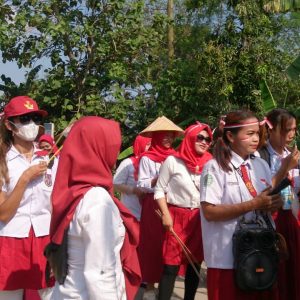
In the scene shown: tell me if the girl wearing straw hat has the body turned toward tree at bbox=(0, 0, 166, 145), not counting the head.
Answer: no

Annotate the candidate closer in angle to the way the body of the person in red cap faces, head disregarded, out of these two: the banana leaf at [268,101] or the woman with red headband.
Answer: the woman with red headband

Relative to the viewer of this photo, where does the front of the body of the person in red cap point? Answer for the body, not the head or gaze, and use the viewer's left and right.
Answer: facing the viewer and to the right of the viewer

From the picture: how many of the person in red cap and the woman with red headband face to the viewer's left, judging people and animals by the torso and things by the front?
0

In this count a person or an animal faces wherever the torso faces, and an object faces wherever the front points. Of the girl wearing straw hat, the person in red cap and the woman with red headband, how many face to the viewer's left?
0

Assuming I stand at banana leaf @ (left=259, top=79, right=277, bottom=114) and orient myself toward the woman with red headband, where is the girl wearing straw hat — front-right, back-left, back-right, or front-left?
front-right

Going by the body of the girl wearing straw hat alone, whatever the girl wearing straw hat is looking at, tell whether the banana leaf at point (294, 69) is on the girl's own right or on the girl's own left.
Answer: on the girl's own left

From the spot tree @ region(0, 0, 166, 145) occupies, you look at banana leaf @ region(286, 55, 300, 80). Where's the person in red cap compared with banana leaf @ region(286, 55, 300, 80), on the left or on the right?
right

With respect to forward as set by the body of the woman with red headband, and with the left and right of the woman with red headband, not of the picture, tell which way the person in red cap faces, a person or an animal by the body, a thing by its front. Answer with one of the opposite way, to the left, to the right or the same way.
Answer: the same way

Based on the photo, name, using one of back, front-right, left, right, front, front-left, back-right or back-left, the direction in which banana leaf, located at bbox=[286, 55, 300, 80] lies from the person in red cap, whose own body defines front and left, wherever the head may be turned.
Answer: left

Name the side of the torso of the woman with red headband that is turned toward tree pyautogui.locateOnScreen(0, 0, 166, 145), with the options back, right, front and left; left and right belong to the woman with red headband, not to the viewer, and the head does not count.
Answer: back

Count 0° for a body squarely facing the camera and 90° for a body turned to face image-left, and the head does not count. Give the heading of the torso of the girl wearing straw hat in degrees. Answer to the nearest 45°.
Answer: approximately 315°

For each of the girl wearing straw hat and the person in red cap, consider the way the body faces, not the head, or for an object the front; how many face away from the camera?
0

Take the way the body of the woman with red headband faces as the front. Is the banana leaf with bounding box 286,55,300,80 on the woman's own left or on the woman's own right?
on the woman's own left

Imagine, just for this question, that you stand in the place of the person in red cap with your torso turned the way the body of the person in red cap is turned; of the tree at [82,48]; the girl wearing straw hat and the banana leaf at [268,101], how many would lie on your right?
0

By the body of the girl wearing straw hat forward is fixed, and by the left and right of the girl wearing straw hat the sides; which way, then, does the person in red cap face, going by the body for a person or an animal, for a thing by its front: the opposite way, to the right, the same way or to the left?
the same way
